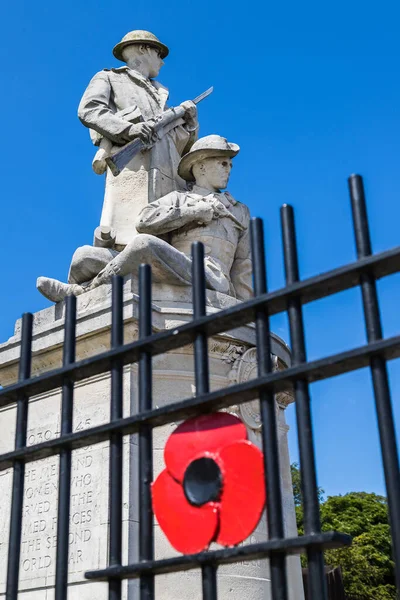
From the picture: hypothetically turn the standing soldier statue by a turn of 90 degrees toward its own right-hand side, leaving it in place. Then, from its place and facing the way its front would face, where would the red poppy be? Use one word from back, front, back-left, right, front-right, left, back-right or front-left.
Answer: front-left

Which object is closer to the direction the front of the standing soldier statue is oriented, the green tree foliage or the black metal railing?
the black metal railing

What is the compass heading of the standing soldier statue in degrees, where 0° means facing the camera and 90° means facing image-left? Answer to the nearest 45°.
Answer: approximately 315°

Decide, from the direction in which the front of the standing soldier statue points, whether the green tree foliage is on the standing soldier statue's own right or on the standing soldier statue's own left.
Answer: on the standing soldier statue's own left

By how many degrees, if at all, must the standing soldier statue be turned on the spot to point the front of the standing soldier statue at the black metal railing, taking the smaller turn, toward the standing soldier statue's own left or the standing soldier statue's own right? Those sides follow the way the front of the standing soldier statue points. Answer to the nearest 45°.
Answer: approximately 45° to the standing soldier statue's own right
